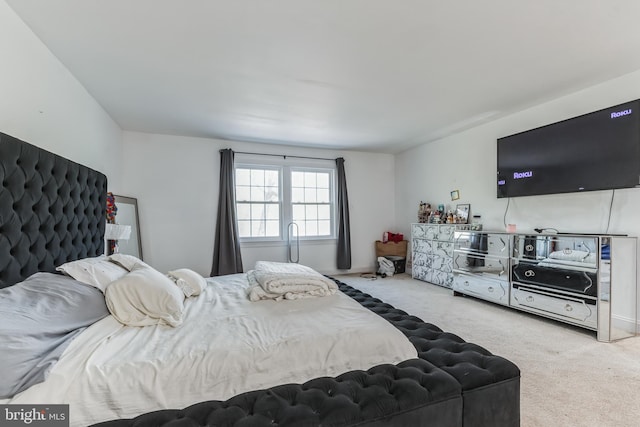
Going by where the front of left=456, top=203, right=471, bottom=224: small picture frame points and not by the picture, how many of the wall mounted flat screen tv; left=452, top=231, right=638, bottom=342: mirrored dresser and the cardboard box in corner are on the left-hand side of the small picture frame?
2

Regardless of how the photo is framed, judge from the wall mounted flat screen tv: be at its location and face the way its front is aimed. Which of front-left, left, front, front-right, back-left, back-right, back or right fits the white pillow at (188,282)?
front

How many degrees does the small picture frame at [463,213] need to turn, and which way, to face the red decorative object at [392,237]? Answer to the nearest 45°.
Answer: approximately 90° to its right

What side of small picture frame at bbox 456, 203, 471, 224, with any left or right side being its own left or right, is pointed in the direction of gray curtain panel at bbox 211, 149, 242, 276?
front

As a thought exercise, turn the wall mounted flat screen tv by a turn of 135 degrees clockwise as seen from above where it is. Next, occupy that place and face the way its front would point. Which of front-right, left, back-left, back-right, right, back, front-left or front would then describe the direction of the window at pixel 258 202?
left

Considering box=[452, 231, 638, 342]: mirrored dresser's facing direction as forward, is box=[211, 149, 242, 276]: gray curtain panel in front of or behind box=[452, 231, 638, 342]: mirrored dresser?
in front

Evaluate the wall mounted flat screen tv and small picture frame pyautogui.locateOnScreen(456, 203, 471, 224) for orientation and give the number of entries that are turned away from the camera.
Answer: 0

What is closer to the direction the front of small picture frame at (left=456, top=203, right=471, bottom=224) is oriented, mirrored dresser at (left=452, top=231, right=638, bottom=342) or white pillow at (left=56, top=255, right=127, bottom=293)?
the white pillow

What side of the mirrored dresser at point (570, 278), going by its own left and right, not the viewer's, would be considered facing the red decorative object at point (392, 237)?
right

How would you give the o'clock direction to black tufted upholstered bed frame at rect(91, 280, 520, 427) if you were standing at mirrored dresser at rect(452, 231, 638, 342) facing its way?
The black tufted upholstered bed frame is roughly at 11 o'clock from the mirrored dresser.

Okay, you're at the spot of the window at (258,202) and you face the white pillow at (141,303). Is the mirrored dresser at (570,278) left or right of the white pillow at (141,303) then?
left

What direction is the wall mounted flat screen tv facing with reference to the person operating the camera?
facing the viewer and to the left of the viewer

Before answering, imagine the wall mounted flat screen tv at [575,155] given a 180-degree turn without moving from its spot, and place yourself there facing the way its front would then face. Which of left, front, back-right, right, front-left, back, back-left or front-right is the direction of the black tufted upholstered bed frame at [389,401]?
back-right
